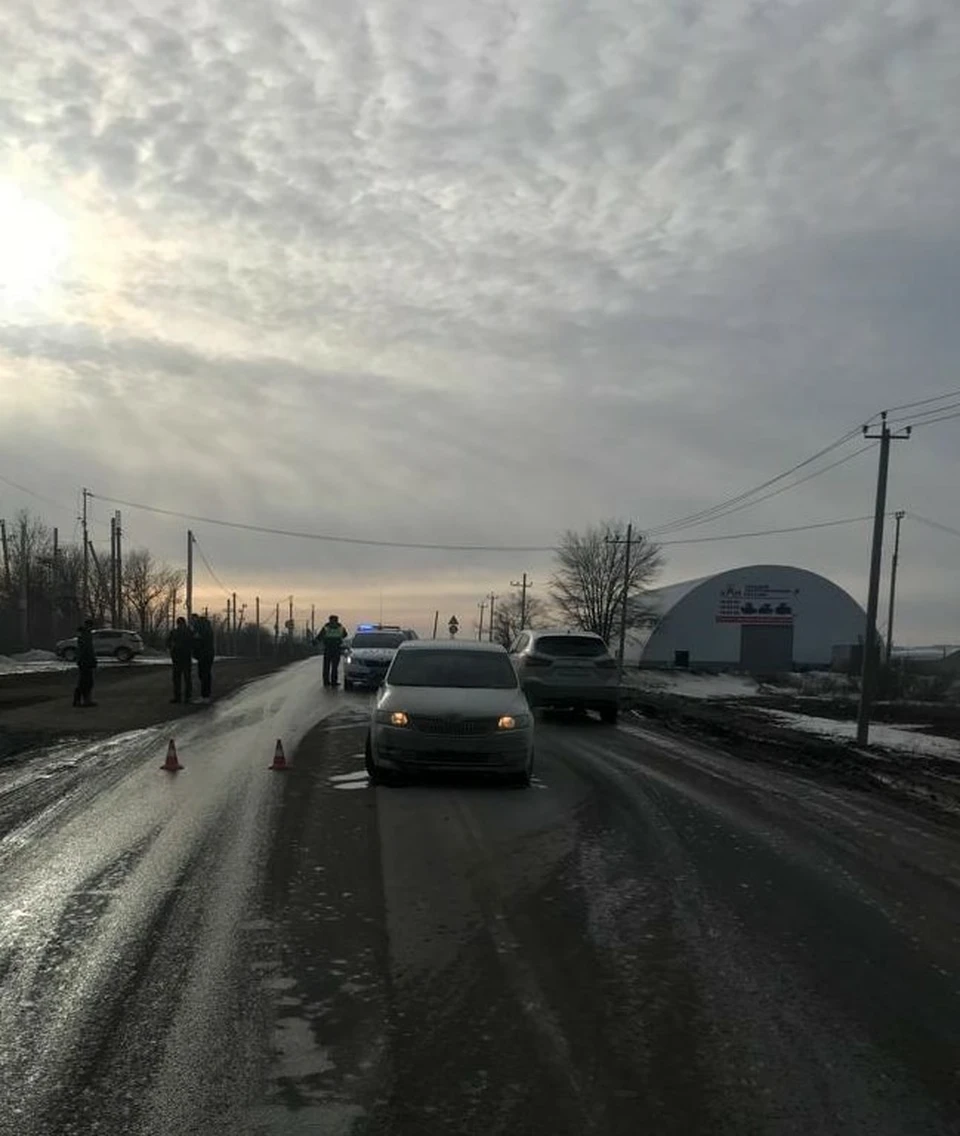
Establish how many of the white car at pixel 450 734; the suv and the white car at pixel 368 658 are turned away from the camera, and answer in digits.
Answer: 1

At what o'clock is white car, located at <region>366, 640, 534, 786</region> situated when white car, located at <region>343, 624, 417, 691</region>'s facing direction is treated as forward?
white car, located at <region>366, 640, 534, 786</region> is roughly at 12 o'clock from white car, located at <region>343, 624, 417, 691</region>.

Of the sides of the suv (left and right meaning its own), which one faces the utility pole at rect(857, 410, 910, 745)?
right

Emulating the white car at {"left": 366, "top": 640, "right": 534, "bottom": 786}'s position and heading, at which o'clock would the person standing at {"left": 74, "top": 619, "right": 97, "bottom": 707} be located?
The person standing is roughly at 5 o'clock from the white car.

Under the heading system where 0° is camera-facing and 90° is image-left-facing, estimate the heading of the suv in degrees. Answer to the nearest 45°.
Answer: approximately 180°

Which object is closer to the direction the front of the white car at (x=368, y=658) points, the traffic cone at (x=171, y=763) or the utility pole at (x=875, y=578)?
the traffic cone

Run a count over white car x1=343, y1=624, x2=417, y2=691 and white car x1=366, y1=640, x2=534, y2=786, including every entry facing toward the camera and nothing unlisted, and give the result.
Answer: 2

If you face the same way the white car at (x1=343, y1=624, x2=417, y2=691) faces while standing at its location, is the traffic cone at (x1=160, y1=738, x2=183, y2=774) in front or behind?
in front

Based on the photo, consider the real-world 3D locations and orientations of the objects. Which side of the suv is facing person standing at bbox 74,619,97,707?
left

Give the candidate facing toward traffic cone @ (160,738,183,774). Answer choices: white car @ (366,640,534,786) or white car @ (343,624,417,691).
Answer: white car @ (343,624,417,691)

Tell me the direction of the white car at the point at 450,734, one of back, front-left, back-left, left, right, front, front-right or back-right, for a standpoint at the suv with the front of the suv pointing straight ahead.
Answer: back
